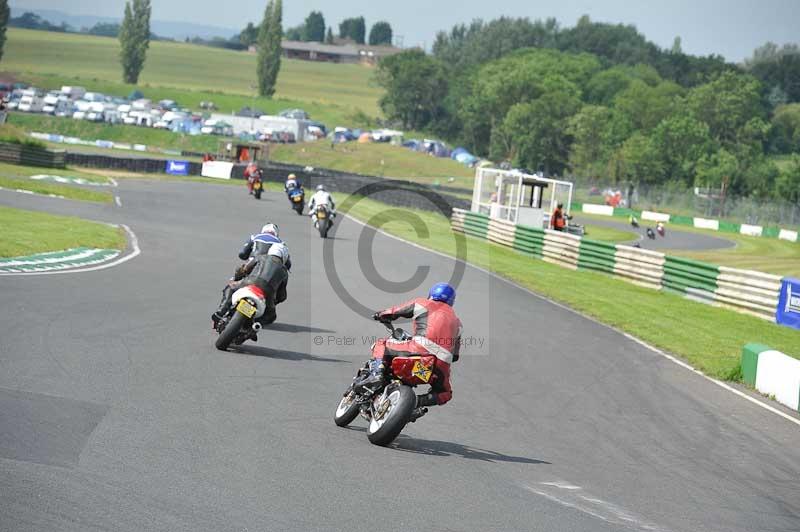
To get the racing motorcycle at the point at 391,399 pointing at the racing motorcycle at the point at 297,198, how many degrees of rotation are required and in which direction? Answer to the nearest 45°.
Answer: approximately 45° to its right

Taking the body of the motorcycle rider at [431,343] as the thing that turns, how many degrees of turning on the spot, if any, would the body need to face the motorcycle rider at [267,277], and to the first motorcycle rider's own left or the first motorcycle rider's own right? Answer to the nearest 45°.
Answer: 0° — they already face them

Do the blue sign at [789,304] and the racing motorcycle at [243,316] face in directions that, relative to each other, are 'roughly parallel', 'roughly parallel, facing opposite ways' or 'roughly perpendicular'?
roughly perpendicular

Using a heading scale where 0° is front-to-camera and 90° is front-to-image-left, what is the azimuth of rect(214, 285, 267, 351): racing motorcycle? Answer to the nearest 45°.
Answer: approximately 180°

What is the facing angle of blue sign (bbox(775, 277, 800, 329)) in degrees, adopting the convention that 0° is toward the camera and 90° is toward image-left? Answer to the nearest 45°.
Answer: approximately 45°

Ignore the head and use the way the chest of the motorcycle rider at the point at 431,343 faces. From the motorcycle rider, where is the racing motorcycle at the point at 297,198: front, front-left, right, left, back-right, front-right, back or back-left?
front-right

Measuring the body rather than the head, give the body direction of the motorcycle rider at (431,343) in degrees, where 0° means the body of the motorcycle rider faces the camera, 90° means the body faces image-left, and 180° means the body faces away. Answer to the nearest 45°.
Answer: approximately 135°

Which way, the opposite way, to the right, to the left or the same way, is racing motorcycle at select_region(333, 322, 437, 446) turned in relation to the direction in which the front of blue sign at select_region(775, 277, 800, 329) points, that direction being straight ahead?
to the right

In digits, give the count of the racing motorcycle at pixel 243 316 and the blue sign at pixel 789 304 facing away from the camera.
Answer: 1

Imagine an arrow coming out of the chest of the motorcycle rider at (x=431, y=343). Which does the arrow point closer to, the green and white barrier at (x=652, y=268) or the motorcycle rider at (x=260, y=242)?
the motorcycle rider

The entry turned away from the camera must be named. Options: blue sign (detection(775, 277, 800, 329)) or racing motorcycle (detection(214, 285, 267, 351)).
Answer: the racing motorcycle

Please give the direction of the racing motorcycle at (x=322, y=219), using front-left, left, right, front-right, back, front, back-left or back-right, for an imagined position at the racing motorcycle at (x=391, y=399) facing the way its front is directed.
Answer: front-right

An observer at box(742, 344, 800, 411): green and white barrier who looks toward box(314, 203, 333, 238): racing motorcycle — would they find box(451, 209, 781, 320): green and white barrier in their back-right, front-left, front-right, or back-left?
front-right

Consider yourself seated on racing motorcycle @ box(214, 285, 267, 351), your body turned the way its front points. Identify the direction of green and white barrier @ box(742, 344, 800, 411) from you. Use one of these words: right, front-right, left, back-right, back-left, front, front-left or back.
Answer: right

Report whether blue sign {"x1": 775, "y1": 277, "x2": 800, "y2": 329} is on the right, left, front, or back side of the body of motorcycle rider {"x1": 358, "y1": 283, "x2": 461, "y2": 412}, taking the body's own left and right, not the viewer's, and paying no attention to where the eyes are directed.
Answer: right

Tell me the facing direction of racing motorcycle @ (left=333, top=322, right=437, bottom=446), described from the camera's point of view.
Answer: facing away from the viewer and to the left of the viewer

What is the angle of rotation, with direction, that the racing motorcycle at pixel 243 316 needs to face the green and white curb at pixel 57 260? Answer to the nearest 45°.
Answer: approximately 45° to its left

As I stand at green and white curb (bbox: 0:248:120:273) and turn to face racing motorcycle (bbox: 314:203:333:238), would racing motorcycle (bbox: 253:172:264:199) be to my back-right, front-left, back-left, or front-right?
front-left
